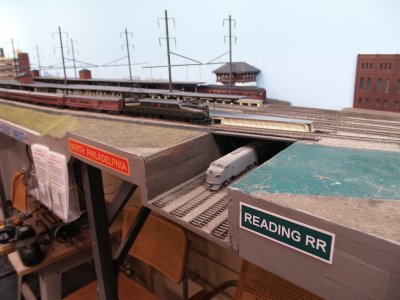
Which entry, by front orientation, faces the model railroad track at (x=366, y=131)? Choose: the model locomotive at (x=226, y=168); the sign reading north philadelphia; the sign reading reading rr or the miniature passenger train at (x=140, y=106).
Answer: the miniature passenger train

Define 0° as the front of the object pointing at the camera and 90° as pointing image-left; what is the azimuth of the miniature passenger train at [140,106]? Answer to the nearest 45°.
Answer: approximately 315°

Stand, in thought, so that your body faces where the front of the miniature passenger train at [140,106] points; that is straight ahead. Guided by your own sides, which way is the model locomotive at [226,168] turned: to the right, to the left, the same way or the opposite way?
to the right

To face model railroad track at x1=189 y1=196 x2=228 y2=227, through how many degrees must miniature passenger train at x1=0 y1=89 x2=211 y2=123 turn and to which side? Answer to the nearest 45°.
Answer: approximately 45° to its right

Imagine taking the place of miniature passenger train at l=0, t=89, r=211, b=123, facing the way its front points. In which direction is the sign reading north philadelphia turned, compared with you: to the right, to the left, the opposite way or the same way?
to the right

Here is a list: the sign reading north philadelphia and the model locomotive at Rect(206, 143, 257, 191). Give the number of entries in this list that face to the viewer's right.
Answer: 0

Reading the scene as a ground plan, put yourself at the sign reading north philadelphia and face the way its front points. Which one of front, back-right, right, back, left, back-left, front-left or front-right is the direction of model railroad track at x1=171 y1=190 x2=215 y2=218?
left

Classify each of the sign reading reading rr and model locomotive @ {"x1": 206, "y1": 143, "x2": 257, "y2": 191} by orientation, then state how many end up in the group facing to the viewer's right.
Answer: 0

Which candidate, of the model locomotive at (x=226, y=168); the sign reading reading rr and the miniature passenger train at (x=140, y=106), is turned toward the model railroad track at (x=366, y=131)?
the miniature passenger train

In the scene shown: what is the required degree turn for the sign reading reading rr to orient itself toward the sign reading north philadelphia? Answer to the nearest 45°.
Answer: approximately 90° to its right

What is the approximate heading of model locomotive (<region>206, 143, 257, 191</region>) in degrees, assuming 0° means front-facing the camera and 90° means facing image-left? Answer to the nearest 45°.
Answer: approximately 45°

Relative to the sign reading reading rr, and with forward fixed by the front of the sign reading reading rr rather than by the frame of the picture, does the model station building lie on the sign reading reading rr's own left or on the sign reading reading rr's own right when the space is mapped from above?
on the sign reading reading rr's own right

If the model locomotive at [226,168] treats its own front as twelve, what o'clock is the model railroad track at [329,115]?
The model railroad track is roughly at 6 o'clock from the model locomotive.

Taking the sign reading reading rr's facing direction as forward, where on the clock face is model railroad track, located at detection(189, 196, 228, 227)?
The model railroad track is roughly at 3 o'clock from the sign reading reading rr.

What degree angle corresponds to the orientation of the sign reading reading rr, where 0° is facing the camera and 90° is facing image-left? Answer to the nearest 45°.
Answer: approximately 45°
